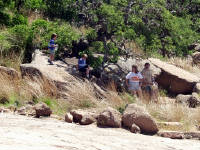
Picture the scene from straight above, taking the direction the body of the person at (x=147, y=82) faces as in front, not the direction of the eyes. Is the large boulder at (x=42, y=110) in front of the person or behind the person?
in front

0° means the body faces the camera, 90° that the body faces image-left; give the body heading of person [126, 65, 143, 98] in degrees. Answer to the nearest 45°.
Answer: approximately 0°

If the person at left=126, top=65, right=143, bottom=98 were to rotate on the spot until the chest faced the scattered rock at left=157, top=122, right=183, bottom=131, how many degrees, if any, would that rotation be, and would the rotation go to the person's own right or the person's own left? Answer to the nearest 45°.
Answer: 0° — they already face it

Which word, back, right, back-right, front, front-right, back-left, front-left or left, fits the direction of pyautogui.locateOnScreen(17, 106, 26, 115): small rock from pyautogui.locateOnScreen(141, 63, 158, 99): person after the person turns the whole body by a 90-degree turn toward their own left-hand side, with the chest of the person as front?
back-right

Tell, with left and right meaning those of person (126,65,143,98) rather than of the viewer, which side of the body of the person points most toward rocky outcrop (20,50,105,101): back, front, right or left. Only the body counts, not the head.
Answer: right

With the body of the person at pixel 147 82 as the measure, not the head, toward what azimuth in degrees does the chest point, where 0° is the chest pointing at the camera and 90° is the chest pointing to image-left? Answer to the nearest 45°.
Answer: approximately 0°

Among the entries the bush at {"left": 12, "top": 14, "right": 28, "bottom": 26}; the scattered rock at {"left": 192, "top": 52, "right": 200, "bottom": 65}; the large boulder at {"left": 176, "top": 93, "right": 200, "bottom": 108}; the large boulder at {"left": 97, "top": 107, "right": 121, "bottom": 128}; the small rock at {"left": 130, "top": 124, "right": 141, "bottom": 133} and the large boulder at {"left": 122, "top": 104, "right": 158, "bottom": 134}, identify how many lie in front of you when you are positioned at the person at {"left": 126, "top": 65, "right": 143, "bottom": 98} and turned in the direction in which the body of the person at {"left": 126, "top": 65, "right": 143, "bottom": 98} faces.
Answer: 3

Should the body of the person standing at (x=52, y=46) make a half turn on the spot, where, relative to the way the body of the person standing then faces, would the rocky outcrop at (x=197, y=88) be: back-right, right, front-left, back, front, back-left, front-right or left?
back
